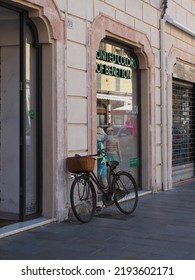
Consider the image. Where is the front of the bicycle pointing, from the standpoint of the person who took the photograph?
facing the viewer and to the left of the viewer

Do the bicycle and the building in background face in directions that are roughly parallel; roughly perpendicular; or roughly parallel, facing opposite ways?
roughly perpendicular

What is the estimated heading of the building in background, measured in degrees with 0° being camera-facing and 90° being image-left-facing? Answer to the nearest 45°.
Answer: approximately 315°
